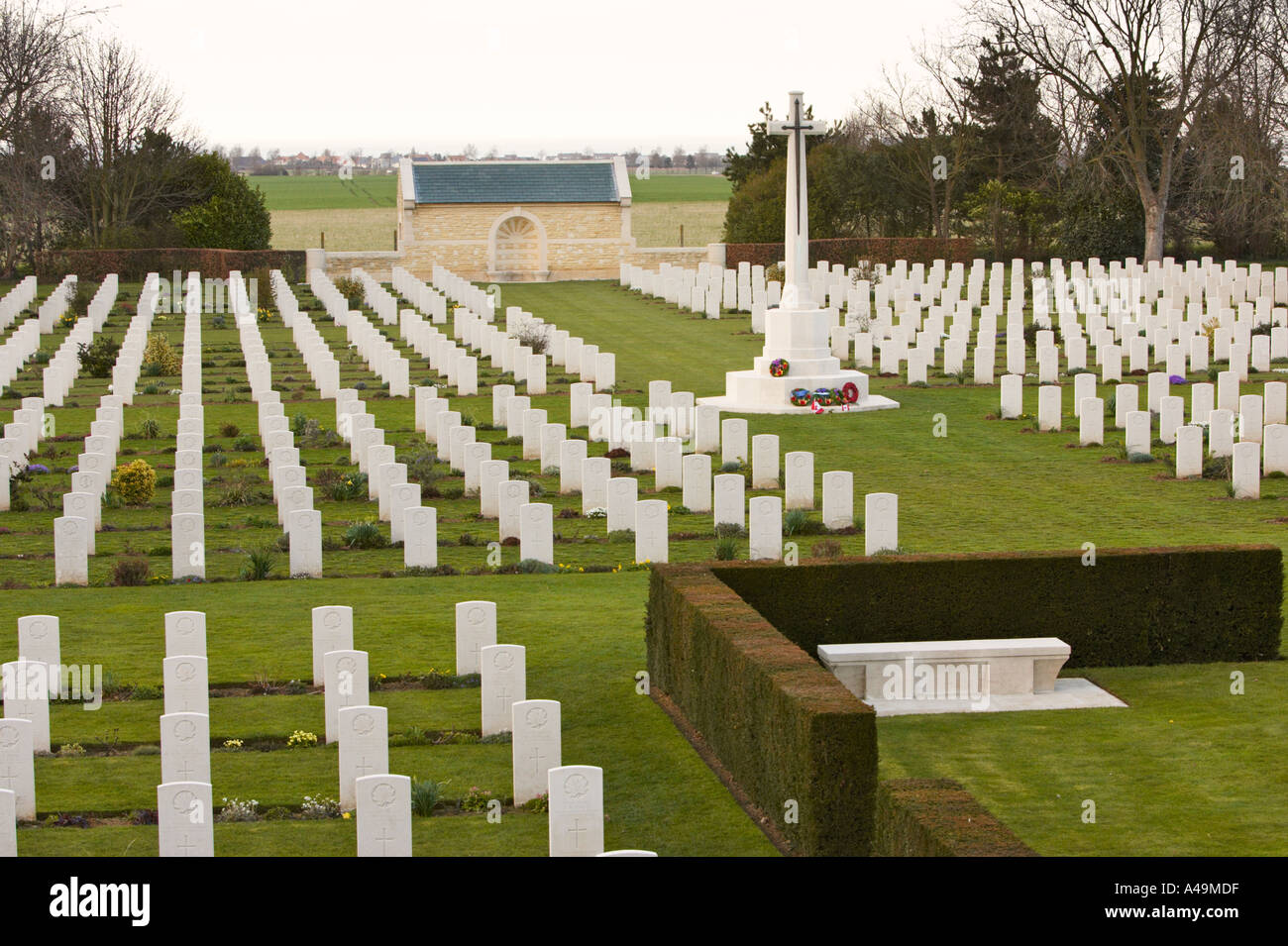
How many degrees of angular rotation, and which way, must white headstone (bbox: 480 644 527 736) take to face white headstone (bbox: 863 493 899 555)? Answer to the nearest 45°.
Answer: approximately 135° to its left

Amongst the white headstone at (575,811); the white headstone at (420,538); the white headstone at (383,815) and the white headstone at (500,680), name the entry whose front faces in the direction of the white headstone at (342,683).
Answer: the white headstone at (420,538)

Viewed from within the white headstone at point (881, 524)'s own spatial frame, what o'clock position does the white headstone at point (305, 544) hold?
the white headstone at point (305, 544) is roughly at 3 o'clock from the white headstone at point (881, 524).

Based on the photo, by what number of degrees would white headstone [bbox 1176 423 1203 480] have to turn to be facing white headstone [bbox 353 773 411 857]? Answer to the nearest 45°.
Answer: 0° — it already faces it

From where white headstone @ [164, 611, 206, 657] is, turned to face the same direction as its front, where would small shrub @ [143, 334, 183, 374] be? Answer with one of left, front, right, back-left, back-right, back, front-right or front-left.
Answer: back

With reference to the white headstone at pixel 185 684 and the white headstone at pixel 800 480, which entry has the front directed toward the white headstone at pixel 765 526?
the white headstone at pixel 800 480

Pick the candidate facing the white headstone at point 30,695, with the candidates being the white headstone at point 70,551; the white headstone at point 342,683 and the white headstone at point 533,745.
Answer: the white headstone at point 70,551

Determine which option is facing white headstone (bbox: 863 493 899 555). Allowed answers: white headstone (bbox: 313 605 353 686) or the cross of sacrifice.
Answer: the cross of sacrifice

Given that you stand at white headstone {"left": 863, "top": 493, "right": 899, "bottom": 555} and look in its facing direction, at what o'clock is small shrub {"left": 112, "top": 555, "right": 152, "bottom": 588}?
The small shrub is roughly at 3 o'clock from the white headstone.

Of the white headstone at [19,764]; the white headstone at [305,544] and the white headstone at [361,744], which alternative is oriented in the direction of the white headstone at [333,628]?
the white headstone at [305,544]
